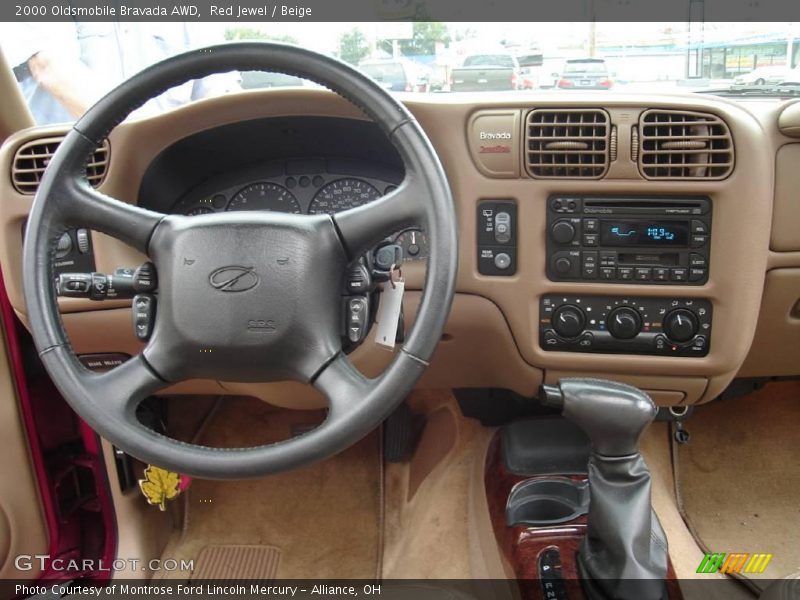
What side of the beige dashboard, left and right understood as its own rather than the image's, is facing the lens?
front
